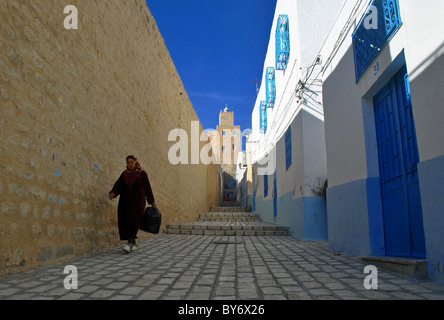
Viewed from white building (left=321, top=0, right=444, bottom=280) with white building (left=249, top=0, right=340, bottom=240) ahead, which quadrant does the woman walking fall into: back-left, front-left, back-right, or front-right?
front-left

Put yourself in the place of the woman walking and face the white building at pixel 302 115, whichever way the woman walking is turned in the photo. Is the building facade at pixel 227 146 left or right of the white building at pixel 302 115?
left

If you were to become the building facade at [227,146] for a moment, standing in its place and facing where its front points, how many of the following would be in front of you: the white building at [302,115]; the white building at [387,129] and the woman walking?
3

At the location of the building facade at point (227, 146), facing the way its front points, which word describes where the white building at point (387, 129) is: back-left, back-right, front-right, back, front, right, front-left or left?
front

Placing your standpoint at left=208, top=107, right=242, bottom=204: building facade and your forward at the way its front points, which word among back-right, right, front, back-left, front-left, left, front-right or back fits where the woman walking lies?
front

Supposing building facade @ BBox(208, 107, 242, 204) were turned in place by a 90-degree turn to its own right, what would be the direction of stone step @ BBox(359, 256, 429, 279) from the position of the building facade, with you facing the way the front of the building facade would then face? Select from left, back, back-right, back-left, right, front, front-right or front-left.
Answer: left

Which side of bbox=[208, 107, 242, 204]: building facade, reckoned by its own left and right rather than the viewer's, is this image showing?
front

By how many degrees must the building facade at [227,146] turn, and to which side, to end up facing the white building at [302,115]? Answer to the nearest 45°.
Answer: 0° — it already faces it

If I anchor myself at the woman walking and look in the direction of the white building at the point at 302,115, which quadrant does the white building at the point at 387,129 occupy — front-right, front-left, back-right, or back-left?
front-right
